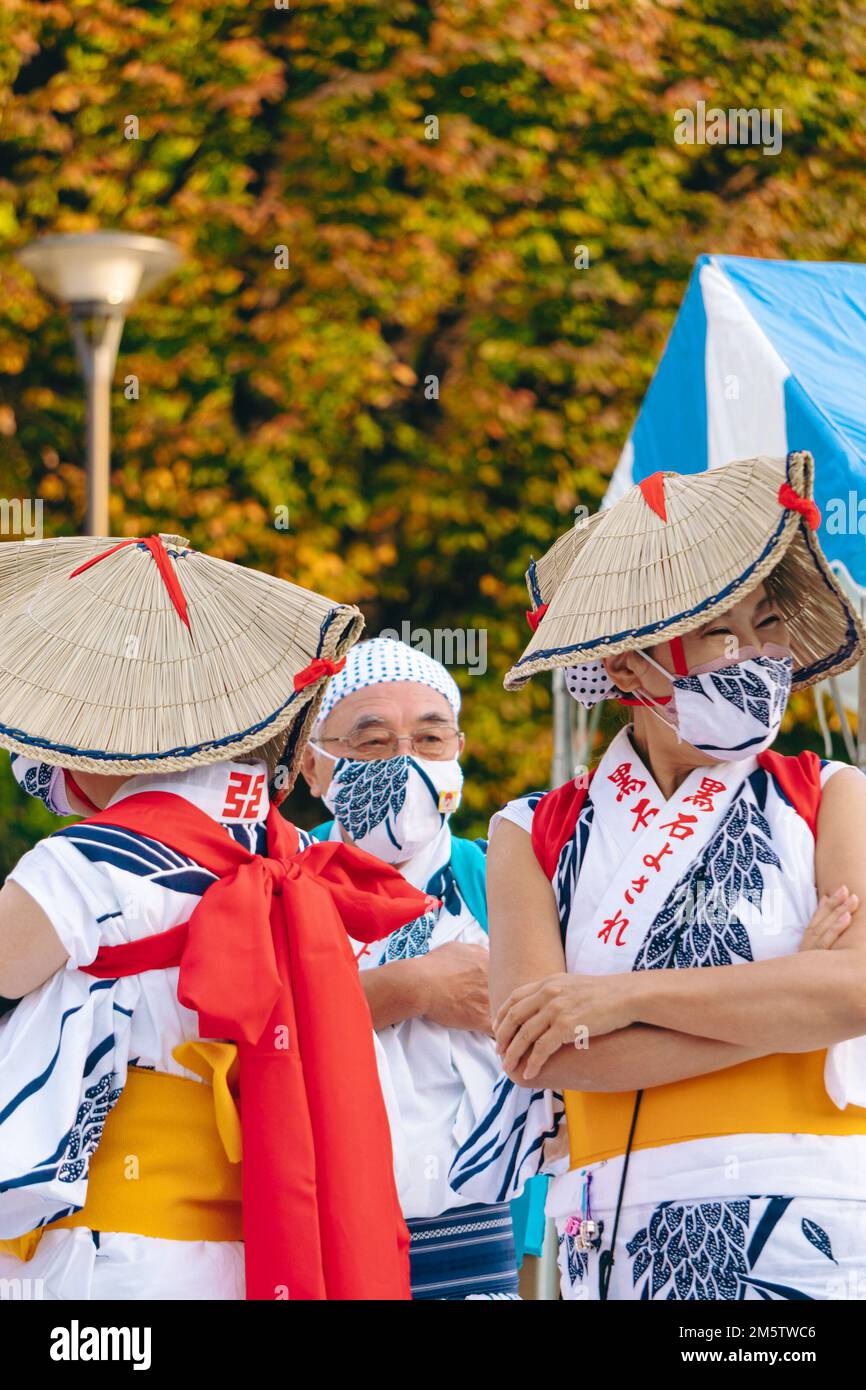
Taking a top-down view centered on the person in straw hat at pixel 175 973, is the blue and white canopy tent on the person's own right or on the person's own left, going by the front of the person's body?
on the person's own right

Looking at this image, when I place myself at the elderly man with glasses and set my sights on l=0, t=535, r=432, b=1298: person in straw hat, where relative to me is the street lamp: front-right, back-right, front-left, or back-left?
back-right

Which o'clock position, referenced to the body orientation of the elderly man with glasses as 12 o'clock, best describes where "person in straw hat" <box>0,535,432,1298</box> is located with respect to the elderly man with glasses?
The person in straw hat is roughly at 2 o'clock from the elderly man with glasses.

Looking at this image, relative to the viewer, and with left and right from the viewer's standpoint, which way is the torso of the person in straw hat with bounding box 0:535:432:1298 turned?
facing away from the viewer and to the left of the viewer

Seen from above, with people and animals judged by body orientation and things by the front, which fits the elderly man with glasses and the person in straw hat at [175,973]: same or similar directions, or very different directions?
very different directions

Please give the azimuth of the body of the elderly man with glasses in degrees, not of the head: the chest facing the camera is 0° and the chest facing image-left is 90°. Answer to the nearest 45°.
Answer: approximately 315°
